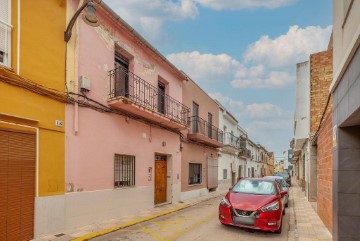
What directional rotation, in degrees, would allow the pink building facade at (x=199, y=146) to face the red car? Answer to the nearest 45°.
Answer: approximately 45° to its right

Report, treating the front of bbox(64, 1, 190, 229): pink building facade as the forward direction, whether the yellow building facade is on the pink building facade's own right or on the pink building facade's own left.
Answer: on the pink building facade's own right

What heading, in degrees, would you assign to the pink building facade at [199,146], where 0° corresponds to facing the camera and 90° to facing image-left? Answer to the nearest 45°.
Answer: approximately 315°

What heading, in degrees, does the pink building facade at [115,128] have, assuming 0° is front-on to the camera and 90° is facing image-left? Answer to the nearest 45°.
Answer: approximately 315°

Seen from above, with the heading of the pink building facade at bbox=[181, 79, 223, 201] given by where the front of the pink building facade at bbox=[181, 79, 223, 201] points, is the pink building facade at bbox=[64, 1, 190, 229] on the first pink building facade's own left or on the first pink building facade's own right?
on the first pink building facade's own right

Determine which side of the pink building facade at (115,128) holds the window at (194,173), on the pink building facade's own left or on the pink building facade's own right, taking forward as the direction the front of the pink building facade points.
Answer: on the pink building facade's own left

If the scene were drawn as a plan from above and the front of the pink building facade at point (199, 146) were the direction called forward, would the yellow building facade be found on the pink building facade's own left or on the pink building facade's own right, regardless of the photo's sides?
on the pink building facade's own right
